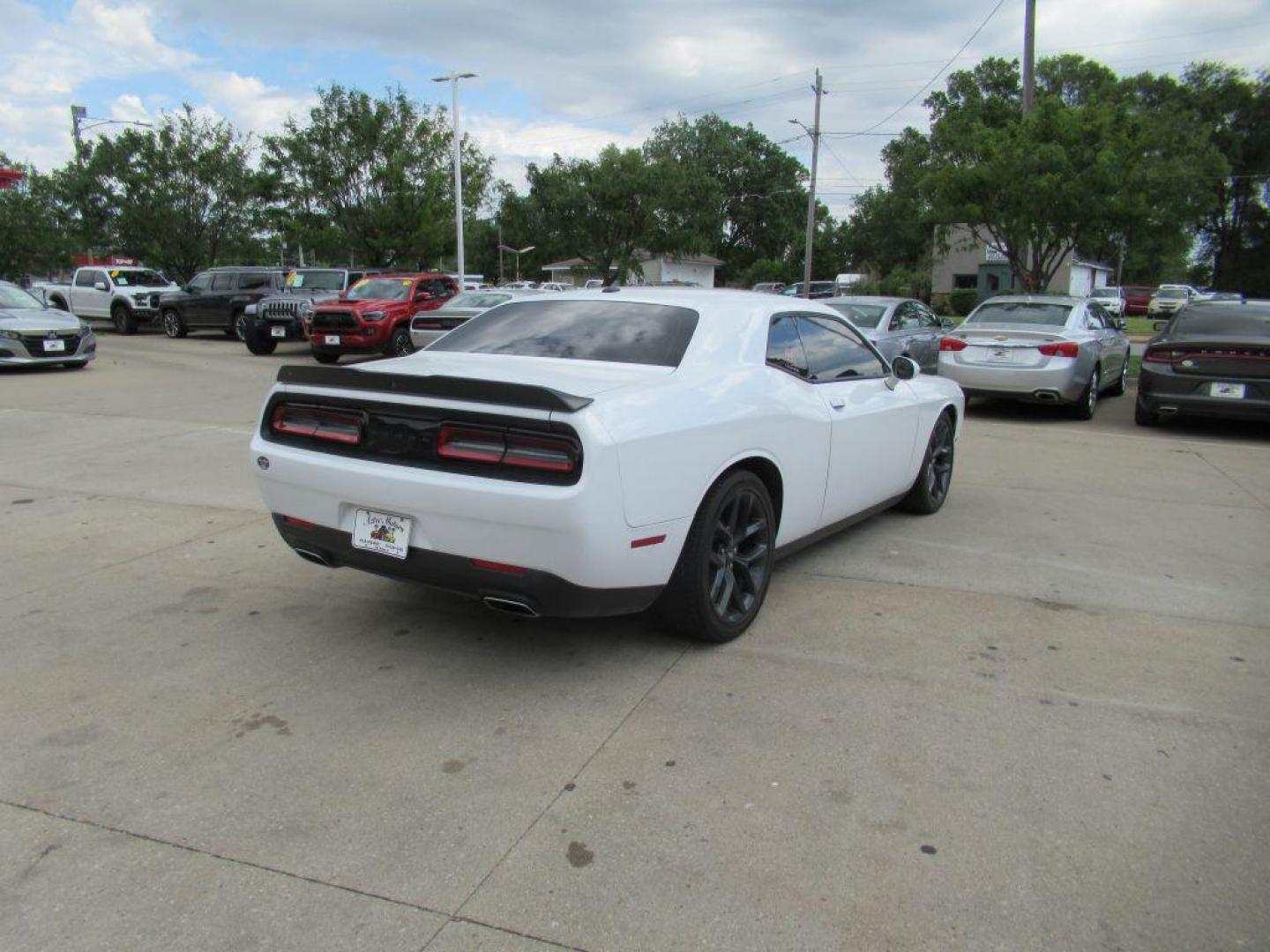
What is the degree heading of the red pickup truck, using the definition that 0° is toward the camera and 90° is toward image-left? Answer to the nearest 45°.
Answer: approximately 45°

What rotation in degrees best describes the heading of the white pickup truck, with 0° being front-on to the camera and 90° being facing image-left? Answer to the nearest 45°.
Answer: approximately 315°

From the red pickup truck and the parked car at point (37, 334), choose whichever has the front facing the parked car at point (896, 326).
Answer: the parked car at point (37, 334)

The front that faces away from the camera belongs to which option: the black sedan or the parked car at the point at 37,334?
the black sedan

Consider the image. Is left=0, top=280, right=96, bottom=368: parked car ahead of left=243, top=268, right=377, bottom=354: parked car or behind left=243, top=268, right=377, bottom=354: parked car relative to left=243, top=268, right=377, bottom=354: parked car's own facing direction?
ahead

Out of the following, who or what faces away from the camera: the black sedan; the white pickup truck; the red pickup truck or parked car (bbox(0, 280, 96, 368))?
the black sedan

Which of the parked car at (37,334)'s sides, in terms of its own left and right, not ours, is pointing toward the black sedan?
front

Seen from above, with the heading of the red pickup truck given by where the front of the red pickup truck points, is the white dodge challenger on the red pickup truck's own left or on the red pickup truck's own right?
on the red pickup truck's own left

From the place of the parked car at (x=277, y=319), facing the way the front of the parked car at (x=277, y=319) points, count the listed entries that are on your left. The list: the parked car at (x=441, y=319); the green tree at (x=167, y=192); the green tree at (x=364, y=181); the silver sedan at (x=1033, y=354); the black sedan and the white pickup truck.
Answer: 3

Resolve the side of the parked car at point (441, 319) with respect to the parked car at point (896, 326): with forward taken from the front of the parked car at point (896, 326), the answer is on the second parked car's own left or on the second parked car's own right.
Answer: on the second parked car's own left

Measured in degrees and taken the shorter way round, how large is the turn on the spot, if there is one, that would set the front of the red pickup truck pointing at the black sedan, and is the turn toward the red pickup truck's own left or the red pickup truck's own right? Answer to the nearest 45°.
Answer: approximately 90° to the red pickup truck's own left

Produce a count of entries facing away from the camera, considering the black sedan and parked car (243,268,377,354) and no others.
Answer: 1

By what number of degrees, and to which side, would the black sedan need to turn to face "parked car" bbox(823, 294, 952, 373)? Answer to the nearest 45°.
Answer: approximately 90° to its left

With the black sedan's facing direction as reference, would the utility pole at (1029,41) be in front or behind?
in front

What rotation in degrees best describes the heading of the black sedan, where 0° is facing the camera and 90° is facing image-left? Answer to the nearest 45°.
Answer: approximately 180°
